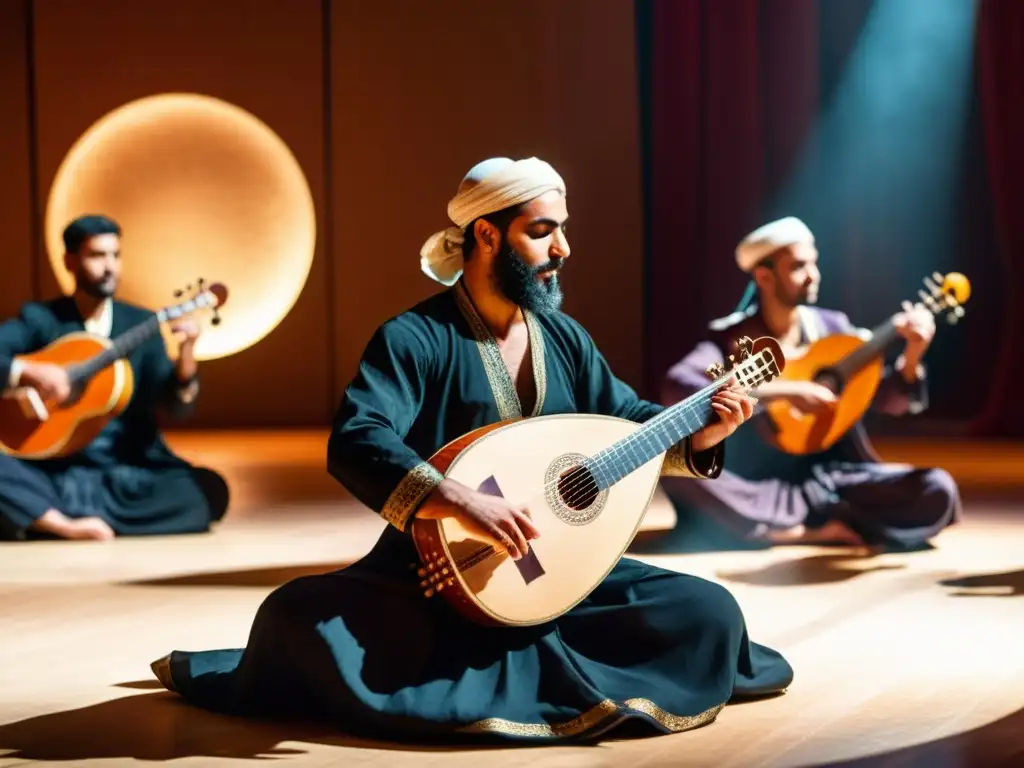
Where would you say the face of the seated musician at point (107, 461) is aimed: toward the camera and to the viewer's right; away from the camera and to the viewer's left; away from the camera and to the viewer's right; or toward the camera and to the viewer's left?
toward the camera and to the viewer's right

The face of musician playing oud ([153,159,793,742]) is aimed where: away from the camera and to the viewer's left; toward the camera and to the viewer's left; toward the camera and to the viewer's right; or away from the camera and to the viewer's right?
toward the camera and to the viewer's right

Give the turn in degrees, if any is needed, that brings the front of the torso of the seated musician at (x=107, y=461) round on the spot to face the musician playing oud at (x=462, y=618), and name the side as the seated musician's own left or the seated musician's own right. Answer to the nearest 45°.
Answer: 0° — they already face them

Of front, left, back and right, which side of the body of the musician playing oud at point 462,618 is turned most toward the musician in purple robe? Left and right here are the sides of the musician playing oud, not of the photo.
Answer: left

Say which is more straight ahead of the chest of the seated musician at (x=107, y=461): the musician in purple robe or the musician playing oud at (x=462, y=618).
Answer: the musician playing oud
